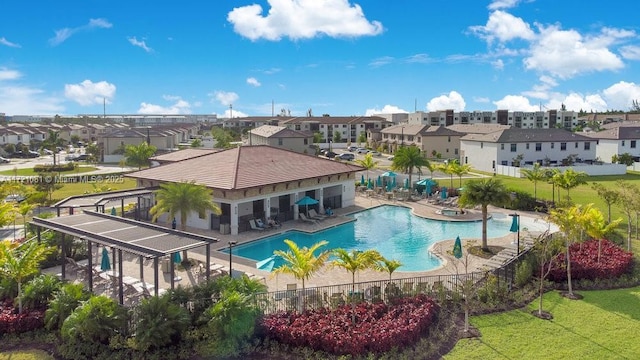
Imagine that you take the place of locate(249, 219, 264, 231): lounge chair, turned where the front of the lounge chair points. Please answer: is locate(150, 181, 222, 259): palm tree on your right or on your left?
on your right

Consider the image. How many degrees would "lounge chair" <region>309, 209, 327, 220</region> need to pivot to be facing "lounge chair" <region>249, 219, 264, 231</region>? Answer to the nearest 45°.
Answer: approximately 90° to its right

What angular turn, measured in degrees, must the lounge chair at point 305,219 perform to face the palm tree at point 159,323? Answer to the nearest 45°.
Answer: approximately 45° to its right

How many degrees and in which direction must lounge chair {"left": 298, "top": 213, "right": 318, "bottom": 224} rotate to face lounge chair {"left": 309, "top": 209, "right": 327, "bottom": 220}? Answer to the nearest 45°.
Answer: approximately 90° to its left

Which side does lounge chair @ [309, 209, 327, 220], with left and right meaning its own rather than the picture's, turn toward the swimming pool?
front

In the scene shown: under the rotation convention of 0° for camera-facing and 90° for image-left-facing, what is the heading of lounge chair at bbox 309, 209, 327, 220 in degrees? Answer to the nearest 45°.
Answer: approximately 315°

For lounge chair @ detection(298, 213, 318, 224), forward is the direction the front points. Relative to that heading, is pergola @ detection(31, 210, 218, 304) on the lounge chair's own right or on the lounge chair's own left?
on the lounge chair's own right

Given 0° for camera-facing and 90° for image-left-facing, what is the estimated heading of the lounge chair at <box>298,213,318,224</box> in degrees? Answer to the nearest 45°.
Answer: approximately 315°

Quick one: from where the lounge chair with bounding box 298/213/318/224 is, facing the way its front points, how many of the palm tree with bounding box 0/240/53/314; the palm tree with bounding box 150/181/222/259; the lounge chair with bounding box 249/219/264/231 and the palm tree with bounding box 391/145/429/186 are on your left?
1

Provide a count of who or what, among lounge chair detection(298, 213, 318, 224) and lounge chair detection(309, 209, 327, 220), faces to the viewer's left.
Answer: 0

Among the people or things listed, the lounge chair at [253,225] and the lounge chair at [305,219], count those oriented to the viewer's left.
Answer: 0
